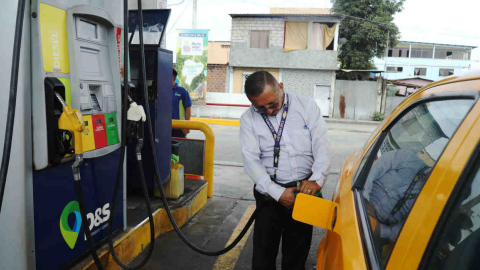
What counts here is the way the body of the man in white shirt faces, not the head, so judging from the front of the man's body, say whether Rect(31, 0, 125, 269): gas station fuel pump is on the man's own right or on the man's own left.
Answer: on the man's own right

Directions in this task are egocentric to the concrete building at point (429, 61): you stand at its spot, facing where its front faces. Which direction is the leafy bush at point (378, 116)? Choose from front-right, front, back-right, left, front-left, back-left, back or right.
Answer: front

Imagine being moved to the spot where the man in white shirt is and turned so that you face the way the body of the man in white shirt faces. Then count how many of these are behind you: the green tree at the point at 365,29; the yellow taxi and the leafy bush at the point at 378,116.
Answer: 2

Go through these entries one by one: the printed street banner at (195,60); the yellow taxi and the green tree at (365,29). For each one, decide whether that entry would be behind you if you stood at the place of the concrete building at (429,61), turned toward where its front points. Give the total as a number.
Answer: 0

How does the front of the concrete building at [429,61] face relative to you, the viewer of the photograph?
facing the viewer

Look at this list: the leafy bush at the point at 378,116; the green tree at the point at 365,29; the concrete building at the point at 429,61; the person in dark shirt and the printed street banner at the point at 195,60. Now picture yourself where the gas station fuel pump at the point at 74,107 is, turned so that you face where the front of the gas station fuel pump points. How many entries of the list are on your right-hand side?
0

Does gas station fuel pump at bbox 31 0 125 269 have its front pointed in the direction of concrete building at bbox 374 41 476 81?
no

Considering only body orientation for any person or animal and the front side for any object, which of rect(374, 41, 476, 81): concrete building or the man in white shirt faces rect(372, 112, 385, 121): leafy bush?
the concrete building

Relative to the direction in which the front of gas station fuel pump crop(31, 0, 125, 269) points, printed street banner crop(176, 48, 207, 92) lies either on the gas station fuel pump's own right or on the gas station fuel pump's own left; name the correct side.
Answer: on the gas station fuel pump's own left

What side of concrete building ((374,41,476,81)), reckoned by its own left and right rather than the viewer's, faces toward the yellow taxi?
front

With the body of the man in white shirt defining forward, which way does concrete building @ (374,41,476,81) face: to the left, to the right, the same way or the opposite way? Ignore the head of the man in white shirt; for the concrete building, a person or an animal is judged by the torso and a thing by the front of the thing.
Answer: the same way

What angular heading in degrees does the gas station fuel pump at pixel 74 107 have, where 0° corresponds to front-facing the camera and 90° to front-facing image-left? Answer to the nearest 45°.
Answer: approximately 315°
